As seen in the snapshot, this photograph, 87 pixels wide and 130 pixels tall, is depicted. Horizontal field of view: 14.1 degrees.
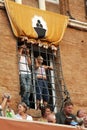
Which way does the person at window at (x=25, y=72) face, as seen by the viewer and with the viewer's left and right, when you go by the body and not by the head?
facing the viewer

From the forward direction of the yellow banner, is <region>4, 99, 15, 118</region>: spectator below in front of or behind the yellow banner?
in front

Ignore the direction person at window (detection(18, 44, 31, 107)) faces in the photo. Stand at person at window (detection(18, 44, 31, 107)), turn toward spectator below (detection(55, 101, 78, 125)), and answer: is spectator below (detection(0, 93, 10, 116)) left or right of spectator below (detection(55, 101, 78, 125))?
right

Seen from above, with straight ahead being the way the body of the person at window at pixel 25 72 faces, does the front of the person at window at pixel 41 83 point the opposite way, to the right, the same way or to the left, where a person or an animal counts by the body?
the same way

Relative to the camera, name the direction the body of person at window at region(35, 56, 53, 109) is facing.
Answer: toward the camera

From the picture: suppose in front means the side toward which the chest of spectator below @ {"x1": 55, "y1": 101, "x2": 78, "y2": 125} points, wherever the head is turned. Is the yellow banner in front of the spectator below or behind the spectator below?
behind

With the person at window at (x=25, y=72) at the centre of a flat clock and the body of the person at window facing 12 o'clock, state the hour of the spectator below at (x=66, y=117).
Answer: The spectator below is roughly at 11 o'clock from the person at window.

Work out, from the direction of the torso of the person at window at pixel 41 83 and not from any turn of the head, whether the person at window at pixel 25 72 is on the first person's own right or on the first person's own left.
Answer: on the first person's own right

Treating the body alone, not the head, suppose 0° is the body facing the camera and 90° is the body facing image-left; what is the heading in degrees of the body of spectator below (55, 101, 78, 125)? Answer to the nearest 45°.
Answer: approximately 315°

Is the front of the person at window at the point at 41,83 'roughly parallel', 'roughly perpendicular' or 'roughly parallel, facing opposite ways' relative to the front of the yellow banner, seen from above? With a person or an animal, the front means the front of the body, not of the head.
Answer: roughly parallel

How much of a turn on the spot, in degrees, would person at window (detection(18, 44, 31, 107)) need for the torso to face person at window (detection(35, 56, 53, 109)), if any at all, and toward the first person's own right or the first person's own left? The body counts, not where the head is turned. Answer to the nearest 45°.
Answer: approximately 90° to the first person's own left
